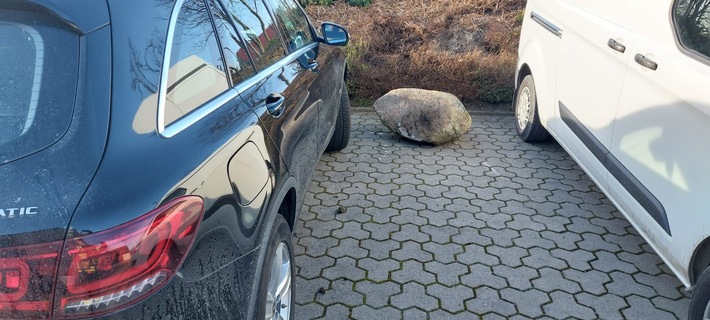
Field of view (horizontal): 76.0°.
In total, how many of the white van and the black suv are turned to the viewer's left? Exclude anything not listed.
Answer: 0

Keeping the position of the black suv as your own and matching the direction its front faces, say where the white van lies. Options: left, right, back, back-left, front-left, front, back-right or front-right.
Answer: front-right

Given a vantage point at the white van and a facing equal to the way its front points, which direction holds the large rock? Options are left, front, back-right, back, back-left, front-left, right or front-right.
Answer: back

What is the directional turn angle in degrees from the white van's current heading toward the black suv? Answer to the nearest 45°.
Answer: approximately 90° to its right

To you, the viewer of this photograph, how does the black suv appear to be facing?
facing away from the viewer and to the right of the viewer

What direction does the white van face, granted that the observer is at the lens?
facing the viewer and to the right of the viewer

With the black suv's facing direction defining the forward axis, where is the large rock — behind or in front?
in front

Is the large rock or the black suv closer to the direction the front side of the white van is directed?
the black suv
